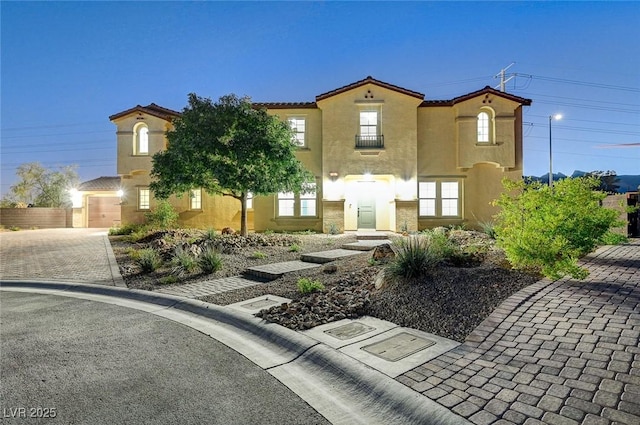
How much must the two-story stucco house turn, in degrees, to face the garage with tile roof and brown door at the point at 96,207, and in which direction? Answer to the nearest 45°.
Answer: approximately 135° to its right

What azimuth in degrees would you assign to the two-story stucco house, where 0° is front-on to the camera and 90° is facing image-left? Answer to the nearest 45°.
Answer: approximately 0°

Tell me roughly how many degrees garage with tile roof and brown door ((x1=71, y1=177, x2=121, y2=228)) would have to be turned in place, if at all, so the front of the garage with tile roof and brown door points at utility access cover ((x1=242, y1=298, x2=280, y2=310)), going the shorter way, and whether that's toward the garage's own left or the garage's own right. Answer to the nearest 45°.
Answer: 0° — it already faces it

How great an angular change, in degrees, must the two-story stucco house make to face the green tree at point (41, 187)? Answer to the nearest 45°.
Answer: approximately 135° to its right

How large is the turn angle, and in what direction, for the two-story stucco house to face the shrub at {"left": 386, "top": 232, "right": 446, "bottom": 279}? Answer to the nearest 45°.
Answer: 0° — it already faces it

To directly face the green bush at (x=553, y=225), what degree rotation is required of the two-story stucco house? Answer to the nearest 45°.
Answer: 0° — it already faces it

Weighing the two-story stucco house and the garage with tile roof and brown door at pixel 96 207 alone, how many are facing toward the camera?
2
